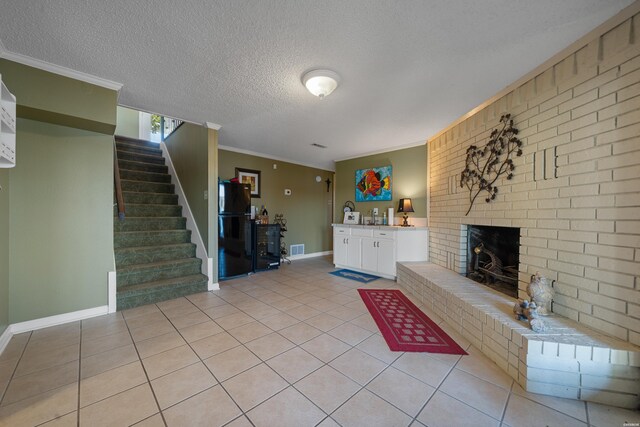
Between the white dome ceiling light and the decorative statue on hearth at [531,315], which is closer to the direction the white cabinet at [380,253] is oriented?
the white dome ceiling light

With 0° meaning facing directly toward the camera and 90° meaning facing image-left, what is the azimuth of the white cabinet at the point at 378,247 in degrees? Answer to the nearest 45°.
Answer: approximately 45°

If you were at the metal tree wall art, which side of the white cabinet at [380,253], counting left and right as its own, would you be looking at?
left

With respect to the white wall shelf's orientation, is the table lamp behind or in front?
in front

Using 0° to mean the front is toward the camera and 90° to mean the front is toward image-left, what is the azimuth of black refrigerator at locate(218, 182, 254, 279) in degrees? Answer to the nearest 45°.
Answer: approximately 315°

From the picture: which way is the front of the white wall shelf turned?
to the viewer's right

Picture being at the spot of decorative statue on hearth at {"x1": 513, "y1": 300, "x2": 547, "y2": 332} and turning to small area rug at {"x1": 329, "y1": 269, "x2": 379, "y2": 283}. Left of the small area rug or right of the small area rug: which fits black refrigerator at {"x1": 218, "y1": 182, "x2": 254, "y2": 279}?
left

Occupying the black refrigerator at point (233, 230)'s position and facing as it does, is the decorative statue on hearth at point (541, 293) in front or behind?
in front

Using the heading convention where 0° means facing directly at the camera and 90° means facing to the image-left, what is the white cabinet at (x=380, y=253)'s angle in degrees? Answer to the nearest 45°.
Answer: approximately 45°

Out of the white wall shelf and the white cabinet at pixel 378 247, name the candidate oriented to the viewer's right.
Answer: the white wall shelf

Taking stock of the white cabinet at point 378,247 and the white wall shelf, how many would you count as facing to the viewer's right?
1
